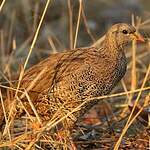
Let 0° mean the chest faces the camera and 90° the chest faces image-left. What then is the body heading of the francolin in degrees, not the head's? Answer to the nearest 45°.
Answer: approximately 270°
